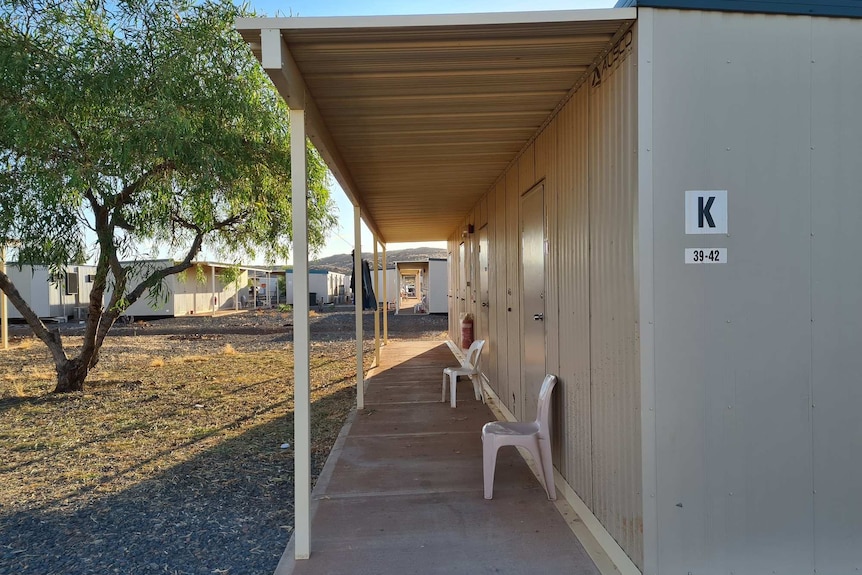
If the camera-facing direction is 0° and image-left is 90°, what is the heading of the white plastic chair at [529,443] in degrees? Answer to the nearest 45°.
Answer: approximately 90°

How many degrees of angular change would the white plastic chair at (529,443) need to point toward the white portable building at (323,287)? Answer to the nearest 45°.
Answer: approximately 90° to its right

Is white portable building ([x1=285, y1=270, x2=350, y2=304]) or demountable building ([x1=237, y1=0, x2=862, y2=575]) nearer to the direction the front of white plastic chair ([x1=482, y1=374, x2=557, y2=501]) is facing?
the white portable building

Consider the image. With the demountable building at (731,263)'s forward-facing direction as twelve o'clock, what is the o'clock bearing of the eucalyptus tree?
The eucalyptus tree is roughly at 1 o'clock from the demountable building.

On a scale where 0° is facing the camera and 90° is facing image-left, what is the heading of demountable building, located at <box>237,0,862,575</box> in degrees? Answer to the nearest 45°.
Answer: approximately 90°

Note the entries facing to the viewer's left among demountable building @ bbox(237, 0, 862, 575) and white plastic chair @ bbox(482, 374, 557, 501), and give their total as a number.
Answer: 2
